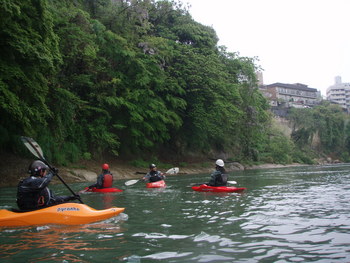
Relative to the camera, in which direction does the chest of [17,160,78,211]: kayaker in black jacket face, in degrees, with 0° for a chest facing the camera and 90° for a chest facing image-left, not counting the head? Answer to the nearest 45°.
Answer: approximately 270°

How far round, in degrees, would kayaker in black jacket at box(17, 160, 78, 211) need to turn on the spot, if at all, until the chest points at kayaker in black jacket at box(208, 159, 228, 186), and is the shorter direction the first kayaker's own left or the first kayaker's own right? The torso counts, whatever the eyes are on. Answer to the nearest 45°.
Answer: approximately 45° to the first kayaker's own left

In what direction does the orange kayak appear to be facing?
to the viewer's right
